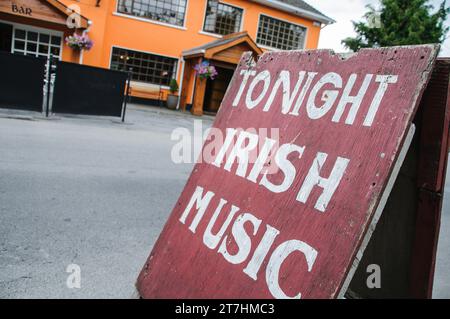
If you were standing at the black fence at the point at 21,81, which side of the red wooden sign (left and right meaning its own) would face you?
right

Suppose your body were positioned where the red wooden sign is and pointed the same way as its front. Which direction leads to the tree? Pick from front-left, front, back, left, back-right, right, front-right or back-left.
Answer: back-right

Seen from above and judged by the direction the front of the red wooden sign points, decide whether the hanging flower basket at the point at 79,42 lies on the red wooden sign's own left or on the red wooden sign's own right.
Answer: on the red wooden sign's own right

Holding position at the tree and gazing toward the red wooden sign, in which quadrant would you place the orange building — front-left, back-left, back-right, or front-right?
front-right

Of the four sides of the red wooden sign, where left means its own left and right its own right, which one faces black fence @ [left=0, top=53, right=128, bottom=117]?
right

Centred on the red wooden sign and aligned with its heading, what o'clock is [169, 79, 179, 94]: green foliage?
The green foliage is roughly at 4 o'clock from the red wooden sign.

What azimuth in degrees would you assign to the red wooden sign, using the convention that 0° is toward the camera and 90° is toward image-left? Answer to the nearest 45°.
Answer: approximately 45°

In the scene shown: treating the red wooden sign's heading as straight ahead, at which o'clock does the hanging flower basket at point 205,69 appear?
The hanging flower basket is roughly at 4 o'clock from the red wooden sign.
